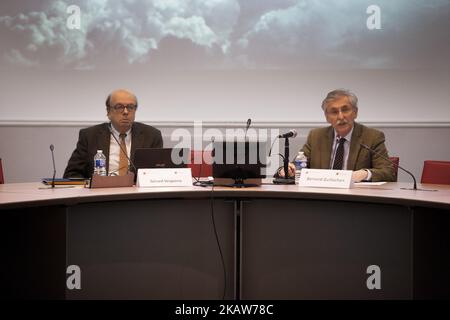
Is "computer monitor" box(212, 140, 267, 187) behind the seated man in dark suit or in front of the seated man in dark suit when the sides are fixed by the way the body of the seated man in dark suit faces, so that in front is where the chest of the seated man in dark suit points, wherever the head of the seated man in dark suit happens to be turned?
in front

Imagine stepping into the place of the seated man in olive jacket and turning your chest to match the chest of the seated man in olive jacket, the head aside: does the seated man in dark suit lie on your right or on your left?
on your right

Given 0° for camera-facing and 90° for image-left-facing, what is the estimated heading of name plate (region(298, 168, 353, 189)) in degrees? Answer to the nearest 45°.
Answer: approximately 0°

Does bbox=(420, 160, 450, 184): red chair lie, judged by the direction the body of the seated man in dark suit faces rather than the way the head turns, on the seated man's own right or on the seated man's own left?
on the seated man's own left

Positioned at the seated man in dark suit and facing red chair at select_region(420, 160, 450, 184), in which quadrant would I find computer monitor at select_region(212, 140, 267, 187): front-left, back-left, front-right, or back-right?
front-right

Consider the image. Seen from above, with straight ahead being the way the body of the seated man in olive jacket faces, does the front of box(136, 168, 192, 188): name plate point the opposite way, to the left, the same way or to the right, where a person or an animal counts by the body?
the same way

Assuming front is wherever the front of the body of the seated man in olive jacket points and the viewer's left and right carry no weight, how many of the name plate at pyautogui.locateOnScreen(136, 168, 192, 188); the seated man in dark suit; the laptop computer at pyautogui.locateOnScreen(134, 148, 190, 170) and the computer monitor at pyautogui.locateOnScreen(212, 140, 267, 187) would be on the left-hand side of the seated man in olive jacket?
0

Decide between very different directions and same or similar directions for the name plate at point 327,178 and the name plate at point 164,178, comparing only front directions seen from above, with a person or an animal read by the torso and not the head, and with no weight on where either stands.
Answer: same or similar directions

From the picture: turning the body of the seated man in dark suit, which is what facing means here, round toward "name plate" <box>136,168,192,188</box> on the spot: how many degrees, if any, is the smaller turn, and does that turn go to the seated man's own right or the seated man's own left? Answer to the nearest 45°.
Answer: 0° — they already face it

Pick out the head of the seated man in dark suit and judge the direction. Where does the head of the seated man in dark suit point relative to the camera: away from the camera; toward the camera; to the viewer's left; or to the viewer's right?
toward the camera

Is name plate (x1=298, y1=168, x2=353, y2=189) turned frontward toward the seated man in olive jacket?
no

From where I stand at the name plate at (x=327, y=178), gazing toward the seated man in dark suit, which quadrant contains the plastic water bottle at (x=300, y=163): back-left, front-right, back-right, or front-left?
front-right

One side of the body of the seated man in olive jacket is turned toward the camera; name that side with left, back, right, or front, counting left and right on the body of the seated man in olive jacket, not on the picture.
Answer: front

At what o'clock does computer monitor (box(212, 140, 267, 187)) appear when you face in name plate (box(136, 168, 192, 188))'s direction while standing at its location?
The computer monitor is roughly at 9 o'clock from the name plate.

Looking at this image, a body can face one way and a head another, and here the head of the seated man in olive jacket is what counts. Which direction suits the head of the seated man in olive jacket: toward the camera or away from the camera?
toward the camera

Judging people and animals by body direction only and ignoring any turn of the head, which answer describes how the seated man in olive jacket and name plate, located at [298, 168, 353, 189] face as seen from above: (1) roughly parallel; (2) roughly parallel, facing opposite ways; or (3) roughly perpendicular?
roughly parallel

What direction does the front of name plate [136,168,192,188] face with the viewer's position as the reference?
facing the viewer

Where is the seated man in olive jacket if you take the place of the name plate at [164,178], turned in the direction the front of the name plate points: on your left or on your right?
on your left
